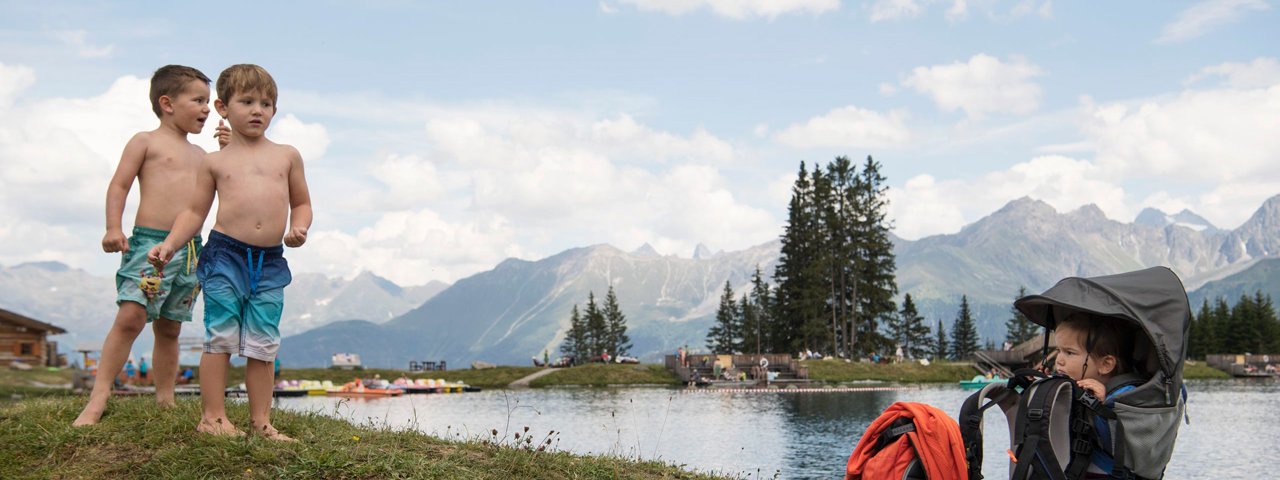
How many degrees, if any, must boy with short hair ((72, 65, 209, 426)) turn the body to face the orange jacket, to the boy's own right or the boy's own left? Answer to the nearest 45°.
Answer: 0° — they already face it

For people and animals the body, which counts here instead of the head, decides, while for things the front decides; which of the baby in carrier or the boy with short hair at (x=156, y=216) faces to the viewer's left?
the baby in carrier

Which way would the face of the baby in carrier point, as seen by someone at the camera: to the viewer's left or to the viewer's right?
to the viewer's left

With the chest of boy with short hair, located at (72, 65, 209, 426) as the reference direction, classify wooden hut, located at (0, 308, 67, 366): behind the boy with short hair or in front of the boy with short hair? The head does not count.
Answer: behind

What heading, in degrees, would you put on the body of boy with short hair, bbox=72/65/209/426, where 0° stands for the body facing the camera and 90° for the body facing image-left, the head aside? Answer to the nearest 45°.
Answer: approximately 315°

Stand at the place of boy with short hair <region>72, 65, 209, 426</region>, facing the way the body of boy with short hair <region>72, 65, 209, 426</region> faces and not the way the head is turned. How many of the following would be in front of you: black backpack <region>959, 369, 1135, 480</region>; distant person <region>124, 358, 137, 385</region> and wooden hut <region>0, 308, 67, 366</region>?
1

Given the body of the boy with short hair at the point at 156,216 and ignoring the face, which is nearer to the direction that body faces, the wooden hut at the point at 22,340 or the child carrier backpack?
the child carrier backpack

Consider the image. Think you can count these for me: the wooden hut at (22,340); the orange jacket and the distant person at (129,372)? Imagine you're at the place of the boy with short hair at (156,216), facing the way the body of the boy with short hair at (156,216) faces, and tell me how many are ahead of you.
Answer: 1
